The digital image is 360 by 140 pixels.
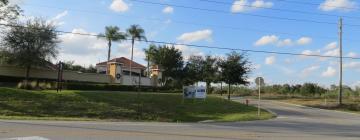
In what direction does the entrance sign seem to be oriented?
toward the camera
